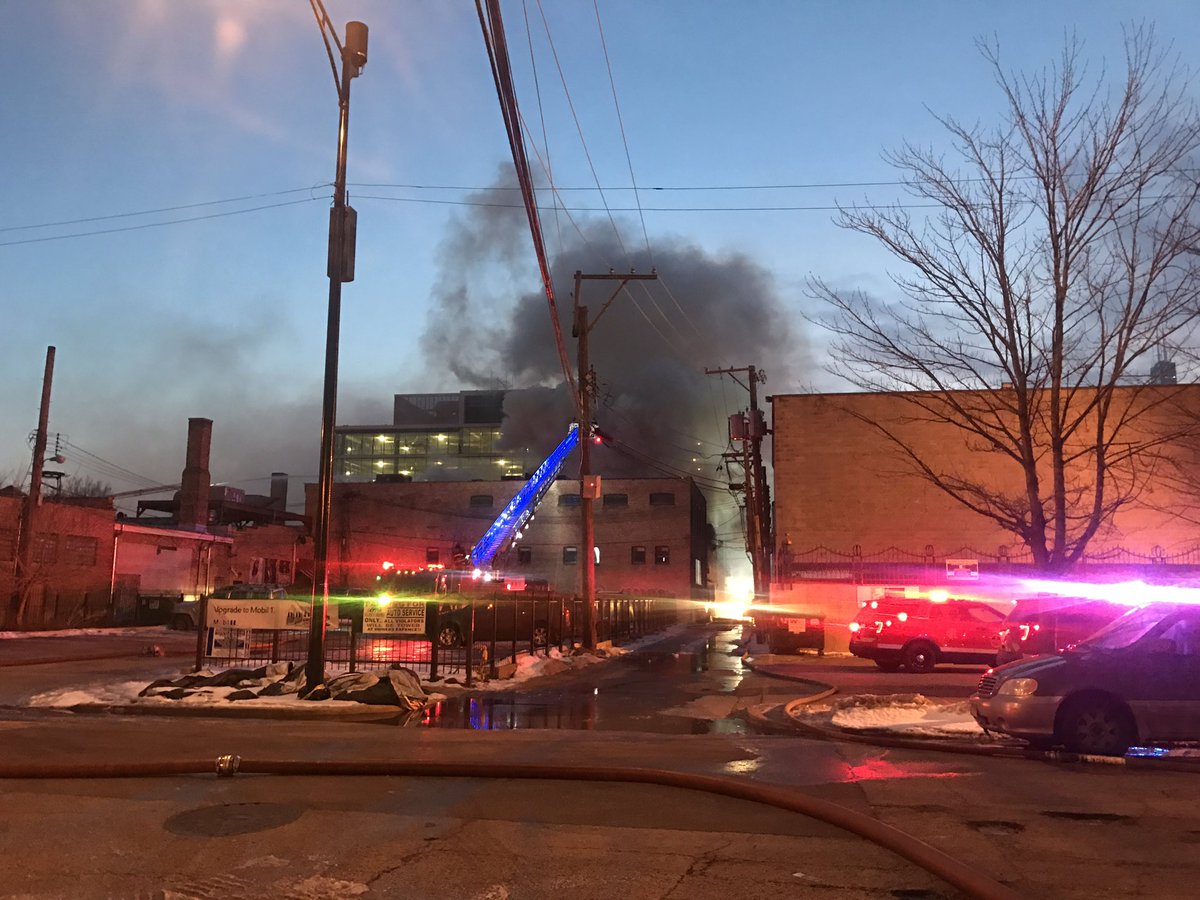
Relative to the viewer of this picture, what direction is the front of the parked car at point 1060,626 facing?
facing away from the viewer and to the right of the viewer

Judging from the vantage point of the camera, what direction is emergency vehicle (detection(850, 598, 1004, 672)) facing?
facing away from the viewer and to the right of the viewer

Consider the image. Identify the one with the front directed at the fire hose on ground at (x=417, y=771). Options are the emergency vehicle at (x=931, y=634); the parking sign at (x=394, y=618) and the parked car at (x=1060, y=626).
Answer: the parking sign

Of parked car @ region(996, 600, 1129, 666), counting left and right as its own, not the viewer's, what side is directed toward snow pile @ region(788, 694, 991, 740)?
back

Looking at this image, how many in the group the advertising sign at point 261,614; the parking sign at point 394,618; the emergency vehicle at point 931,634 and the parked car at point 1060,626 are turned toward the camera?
2

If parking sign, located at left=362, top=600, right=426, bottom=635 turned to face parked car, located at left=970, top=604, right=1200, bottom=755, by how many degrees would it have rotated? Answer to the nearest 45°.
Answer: approximately 45° to its left

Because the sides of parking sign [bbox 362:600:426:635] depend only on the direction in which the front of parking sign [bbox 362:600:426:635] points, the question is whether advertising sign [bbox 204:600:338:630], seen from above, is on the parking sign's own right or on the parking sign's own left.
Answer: on the parking sign's own right

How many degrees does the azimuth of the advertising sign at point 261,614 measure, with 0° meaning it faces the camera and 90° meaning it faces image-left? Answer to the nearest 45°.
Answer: approximately 0°

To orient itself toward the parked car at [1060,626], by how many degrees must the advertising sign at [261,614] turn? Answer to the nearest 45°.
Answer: approximately 45° to its left
